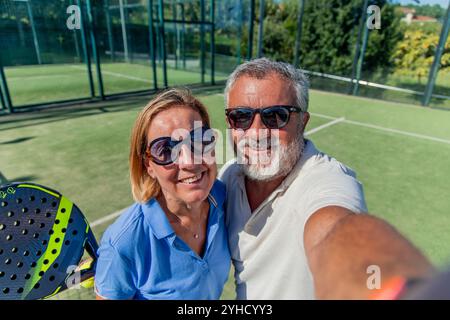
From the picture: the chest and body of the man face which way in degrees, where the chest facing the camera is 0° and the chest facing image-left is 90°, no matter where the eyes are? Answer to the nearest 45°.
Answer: approximately 45°

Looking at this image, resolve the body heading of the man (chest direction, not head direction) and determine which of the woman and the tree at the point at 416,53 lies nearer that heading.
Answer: the woman

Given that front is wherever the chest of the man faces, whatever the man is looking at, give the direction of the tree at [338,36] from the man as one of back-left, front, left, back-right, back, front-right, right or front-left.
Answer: back-right

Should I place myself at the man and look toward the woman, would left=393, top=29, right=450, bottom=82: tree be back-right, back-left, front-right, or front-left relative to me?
back-right
